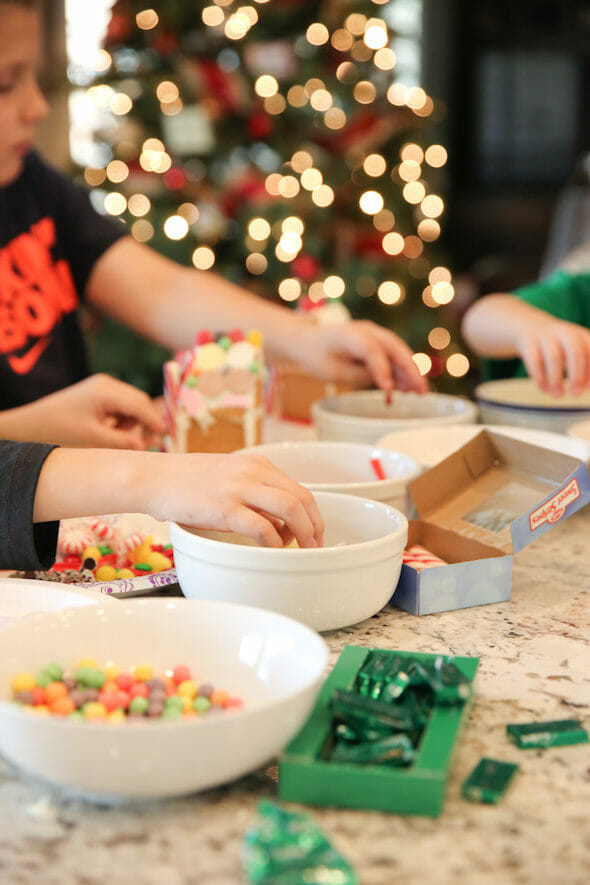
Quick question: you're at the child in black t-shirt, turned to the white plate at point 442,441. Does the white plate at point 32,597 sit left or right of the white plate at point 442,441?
right

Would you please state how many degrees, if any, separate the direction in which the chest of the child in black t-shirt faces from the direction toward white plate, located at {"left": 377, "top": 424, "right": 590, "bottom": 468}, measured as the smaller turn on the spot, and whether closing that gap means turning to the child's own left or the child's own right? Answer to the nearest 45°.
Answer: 0° — they already face it

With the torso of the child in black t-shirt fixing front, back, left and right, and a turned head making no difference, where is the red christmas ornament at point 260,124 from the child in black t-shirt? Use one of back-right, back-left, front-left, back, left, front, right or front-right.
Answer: back-left

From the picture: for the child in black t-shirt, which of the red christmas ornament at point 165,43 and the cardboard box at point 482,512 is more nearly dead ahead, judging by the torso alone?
the cardboard box

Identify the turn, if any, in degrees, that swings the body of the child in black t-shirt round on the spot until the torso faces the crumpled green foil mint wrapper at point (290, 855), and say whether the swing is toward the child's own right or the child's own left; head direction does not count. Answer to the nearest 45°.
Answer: approximately 45° to the child's own right

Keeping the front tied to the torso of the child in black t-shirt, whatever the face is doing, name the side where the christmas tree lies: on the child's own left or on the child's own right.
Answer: on the child's own left

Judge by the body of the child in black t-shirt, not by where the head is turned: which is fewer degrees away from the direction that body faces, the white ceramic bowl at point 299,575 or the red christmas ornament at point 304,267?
the white ceramic bowl

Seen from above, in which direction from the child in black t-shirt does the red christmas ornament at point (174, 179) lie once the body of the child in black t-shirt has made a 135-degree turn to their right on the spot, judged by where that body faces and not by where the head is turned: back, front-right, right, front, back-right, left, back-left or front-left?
right

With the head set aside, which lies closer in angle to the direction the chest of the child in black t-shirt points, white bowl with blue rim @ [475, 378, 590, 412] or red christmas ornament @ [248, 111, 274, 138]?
the white bowl with blue rim

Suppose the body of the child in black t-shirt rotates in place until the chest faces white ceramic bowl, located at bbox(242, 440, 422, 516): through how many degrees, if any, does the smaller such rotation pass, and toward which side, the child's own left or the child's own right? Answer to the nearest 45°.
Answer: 0° — they already face it

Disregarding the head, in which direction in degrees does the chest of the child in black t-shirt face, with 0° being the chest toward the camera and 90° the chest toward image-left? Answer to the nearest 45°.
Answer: approximately 315°

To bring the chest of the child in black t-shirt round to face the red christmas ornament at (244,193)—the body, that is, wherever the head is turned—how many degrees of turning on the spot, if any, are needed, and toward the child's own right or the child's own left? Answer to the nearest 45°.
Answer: approximately 135° to the child's own left

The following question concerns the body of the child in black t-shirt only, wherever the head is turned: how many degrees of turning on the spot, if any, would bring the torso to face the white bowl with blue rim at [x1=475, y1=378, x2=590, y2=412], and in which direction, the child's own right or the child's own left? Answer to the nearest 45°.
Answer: approximately 45° to the child's own left
